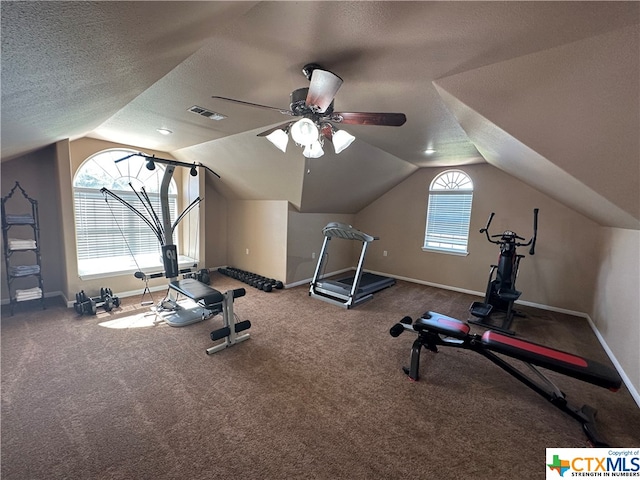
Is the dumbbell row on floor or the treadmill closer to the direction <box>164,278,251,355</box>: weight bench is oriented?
the treadmill

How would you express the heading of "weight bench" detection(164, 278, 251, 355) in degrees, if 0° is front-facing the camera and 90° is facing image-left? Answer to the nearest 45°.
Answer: approximately 315°

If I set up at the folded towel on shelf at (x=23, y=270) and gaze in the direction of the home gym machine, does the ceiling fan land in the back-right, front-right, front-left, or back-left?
front-right

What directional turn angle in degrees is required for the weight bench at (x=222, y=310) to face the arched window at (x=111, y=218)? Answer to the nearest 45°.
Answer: approximately 180°

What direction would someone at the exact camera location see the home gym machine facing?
facing the viewer and to the right of the viewer

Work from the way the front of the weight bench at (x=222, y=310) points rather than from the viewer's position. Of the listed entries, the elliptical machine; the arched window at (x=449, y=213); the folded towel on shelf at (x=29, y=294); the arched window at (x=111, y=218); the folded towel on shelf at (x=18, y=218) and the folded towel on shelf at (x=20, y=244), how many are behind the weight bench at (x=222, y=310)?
4

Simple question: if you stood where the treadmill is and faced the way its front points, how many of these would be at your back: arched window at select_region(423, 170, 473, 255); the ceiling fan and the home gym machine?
1

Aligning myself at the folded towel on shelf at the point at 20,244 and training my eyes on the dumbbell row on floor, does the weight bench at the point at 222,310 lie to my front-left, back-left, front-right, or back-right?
front-right
